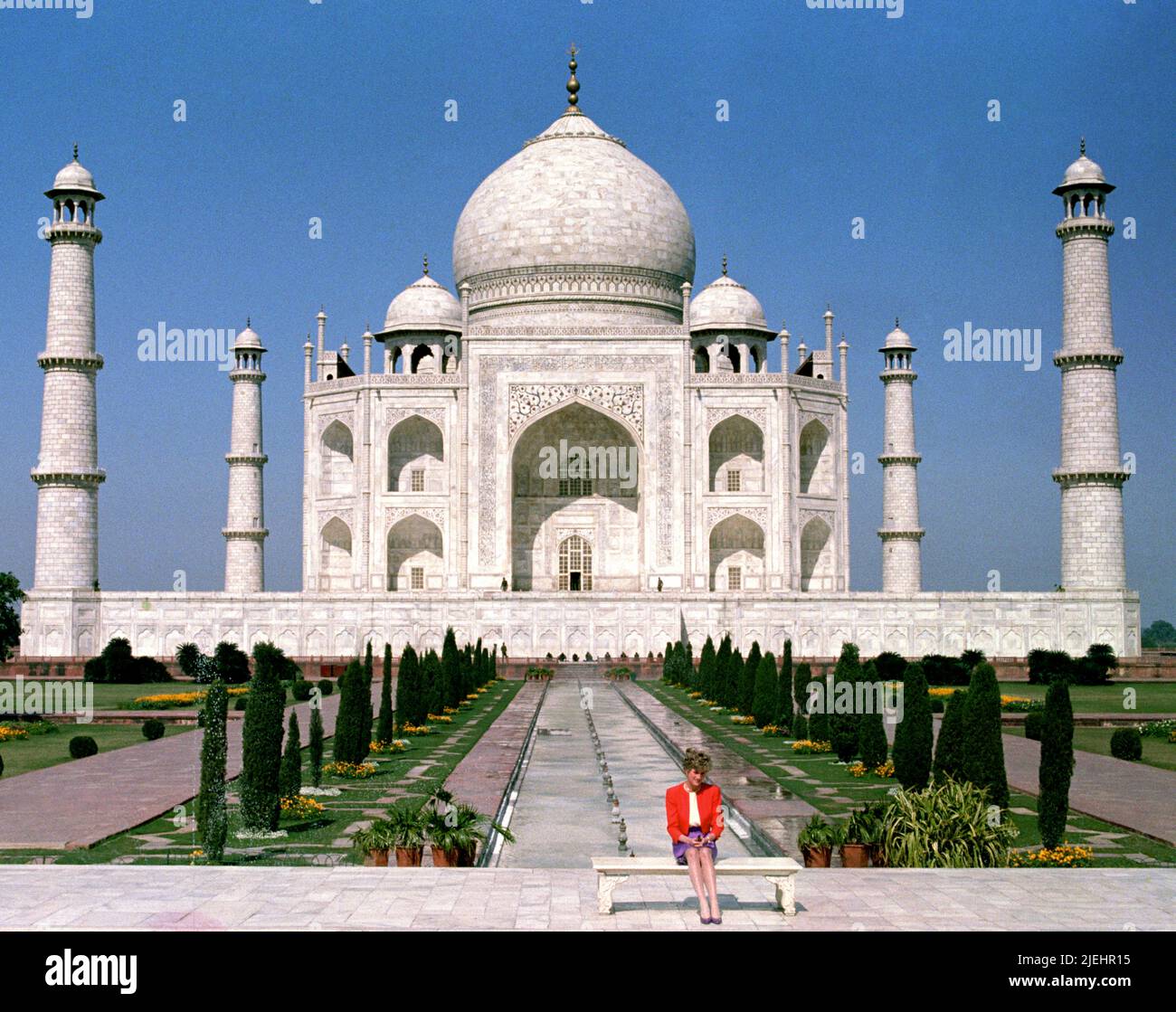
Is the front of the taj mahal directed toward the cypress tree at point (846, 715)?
yes

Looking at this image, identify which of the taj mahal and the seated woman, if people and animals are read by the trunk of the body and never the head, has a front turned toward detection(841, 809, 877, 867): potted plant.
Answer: the taj mahal

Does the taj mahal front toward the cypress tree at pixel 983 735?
yes

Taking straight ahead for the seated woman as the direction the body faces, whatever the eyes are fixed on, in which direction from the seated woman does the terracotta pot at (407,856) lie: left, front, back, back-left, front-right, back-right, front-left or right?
back-right

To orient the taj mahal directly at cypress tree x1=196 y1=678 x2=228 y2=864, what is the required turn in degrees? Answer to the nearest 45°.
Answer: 0° — it already faces it

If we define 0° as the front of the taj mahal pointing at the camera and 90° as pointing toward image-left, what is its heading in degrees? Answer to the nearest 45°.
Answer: approximately 0°

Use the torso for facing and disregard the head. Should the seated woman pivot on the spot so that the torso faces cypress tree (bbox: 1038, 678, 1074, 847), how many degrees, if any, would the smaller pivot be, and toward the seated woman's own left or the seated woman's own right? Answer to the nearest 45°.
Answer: approximately 135° to the seated woman's own left

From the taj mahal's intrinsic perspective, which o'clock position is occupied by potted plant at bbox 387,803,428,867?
The potted plant is roughly at 12 o'clock from the taj mahal.

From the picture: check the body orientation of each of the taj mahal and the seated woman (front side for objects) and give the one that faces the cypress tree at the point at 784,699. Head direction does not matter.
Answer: the taj mahal

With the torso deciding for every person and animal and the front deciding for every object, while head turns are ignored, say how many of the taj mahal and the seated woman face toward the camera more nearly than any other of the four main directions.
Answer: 2

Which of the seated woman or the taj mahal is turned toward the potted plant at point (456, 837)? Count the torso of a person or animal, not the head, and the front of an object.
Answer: the taj mahal
